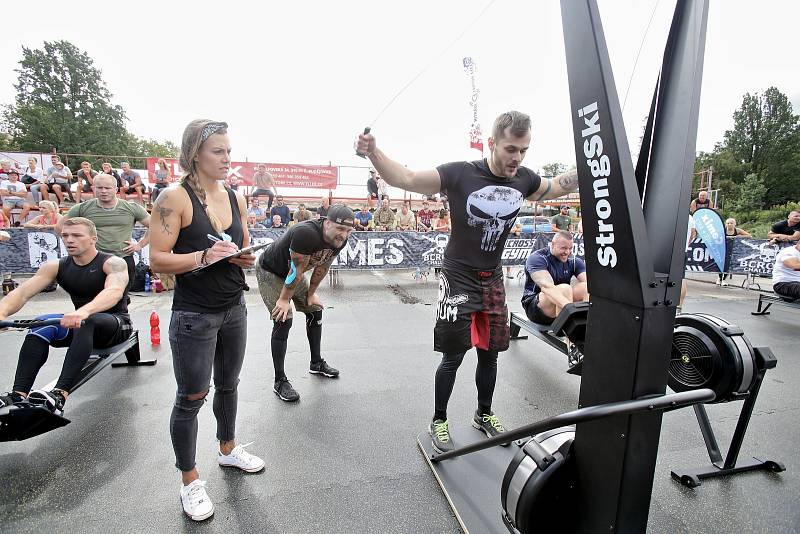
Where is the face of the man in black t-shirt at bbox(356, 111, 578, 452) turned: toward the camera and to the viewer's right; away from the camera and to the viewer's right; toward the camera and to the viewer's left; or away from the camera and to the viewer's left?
toward the camera and to the viewer's right

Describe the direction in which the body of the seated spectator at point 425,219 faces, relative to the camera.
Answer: toward the camera

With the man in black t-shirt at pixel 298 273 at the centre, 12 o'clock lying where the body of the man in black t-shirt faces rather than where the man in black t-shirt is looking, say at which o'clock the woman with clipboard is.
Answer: The woman with clipboard is roughly at 2 o'clock from the man in black t-shirt.

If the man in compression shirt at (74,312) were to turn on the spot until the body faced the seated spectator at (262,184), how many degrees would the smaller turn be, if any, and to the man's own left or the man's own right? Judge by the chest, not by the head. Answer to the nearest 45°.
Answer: approximately 180°

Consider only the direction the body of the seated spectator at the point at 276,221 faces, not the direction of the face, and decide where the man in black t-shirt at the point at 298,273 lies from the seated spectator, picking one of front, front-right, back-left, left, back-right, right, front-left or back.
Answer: front

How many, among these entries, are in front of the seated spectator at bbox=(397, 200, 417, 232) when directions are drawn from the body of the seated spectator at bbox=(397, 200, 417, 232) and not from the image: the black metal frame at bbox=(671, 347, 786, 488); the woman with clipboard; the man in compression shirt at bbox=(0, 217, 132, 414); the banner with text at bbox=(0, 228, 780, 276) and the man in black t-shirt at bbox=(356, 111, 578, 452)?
5

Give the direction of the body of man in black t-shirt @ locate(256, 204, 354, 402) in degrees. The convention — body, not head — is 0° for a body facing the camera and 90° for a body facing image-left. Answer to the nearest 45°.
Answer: approximately 315°

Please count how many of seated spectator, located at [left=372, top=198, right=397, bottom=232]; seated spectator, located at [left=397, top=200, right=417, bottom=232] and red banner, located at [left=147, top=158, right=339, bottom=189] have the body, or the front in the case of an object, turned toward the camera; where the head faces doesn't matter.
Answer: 3

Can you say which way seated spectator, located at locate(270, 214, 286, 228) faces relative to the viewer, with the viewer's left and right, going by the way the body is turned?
facing the viewer

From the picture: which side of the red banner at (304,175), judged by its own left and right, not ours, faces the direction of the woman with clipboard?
front

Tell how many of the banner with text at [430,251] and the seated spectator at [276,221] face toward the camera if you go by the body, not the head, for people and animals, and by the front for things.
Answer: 2

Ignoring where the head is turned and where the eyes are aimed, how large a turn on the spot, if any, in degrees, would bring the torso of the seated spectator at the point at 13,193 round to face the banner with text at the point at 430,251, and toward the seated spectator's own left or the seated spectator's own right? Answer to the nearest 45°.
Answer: approximately 45° to the seated spectator's own left

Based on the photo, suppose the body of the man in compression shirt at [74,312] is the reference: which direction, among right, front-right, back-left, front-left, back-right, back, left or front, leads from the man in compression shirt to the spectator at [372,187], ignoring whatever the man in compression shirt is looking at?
back
